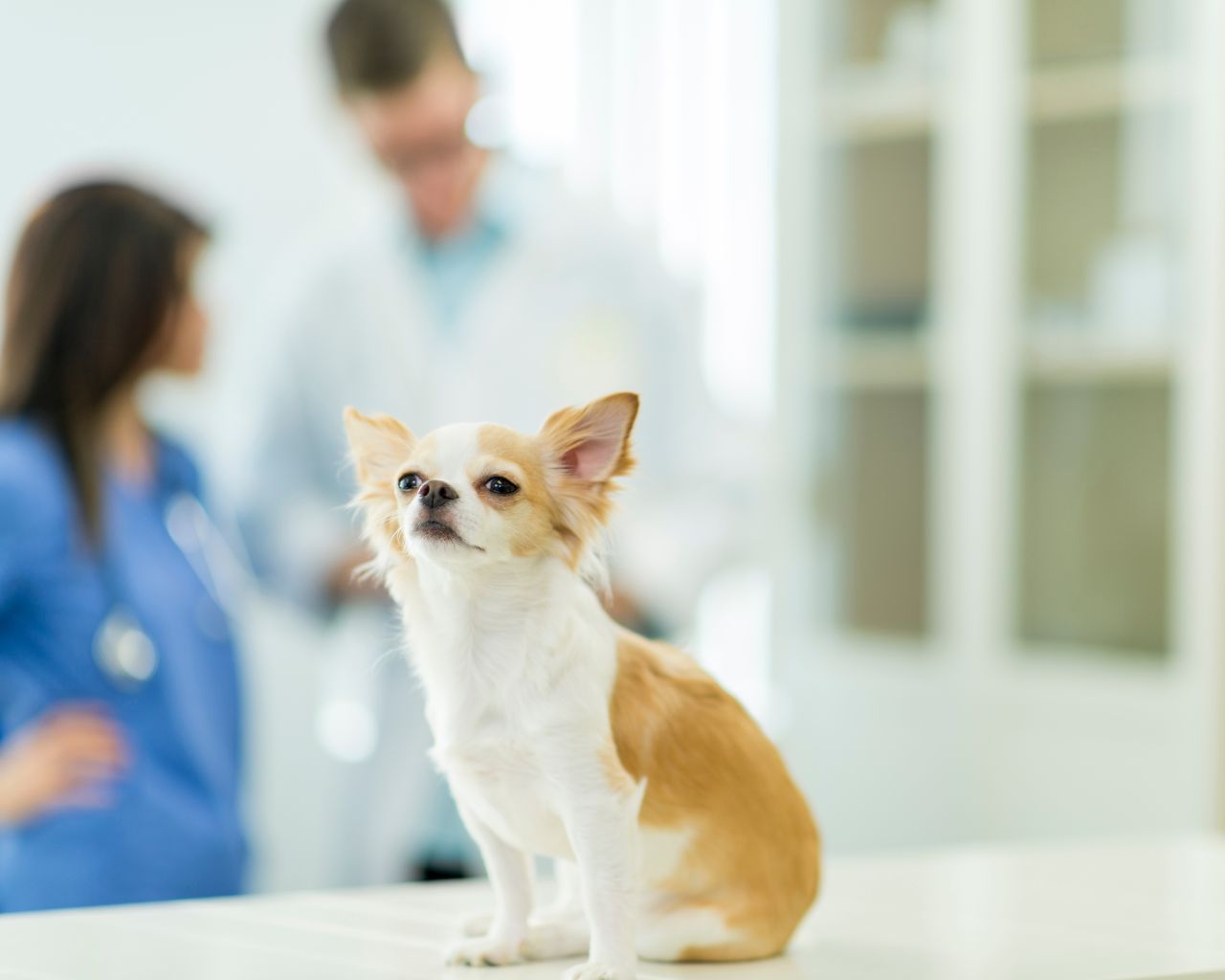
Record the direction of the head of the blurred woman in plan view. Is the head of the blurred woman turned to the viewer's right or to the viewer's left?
to the viewer's right

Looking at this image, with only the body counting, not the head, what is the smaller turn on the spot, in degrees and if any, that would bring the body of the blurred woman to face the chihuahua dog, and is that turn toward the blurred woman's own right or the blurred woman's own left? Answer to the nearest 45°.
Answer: approximately 45° to the blurred woman's own right

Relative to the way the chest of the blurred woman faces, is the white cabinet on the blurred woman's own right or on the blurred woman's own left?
on the blurred woman's own left

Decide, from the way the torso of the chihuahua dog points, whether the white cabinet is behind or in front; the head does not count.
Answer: behind

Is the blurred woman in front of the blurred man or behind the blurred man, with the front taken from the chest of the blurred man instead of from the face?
in front

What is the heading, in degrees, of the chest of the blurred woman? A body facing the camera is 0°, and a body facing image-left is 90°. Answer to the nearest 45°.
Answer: approximately 315°

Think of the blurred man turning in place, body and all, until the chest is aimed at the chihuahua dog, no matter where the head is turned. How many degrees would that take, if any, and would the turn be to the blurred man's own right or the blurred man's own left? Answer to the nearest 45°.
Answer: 0° — they already face it

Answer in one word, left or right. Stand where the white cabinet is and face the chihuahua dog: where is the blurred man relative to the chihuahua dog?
right

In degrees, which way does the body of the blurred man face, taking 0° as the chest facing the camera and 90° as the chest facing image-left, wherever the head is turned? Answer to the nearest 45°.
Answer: approximately 0°

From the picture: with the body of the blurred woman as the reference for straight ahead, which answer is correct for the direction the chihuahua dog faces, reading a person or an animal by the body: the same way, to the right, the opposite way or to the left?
to the right

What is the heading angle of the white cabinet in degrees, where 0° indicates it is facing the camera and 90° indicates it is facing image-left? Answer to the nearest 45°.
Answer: approximately 45°
